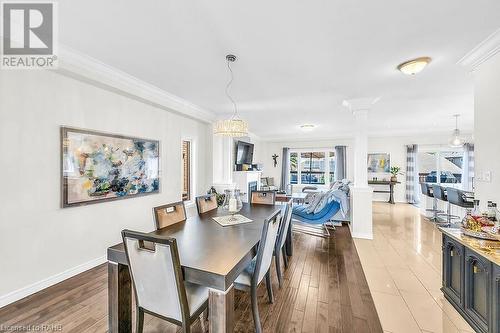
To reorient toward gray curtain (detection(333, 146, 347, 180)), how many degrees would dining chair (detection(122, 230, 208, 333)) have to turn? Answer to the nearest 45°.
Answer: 0° — it already faces it

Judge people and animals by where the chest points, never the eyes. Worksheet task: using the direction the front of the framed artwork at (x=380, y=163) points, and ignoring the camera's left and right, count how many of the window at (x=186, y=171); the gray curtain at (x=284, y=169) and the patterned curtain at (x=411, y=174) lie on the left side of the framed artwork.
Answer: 1

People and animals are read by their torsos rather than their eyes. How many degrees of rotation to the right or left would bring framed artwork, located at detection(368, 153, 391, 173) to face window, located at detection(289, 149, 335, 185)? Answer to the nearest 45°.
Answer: approximately 90° to its right

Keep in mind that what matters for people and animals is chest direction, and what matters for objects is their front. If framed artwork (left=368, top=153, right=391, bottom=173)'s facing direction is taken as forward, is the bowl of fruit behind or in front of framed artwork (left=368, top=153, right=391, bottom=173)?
in front

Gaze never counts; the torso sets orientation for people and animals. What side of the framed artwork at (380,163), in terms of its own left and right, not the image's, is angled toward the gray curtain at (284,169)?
right

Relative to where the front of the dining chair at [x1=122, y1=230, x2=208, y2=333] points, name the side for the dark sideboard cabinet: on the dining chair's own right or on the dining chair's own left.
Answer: on the dining chair's own right

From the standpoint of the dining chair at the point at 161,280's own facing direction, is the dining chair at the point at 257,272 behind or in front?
in front

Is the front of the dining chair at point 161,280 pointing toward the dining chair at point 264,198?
yes

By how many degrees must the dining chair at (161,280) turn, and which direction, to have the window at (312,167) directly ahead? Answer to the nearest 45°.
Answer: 0° — it already faces it

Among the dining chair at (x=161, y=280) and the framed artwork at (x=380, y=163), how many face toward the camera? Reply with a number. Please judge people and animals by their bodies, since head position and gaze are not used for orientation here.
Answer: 1

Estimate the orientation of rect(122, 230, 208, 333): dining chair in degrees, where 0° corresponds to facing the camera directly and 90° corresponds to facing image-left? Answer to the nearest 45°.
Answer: approximately 225°

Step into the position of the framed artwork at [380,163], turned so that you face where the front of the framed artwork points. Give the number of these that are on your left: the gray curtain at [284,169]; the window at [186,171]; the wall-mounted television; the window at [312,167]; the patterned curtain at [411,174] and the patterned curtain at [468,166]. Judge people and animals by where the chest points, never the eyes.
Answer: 2

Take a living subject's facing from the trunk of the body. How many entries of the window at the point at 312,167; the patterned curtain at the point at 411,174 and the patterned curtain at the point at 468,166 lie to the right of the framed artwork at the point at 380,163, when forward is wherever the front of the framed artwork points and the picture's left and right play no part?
1

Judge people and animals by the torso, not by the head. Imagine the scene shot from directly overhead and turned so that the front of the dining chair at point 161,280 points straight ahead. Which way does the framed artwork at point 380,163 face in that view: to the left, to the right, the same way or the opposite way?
the opposite way

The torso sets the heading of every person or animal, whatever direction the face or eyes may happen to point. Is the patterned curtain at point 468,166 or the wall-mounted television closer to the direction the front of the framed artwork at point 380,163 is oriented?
the wall-mounted television

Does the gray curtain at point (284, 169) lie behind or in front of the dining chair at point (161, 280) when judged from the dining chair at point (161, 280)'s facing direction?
in front
